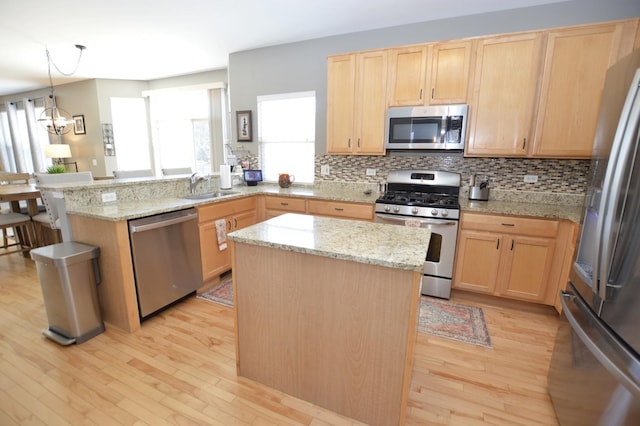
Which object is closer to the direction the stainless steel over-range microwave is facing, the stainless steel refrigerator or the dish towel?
the stainless steel refrigerator

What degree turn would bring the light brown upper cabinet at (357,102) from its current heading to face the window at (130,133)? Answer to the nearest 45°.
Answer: approximately 135° to its right

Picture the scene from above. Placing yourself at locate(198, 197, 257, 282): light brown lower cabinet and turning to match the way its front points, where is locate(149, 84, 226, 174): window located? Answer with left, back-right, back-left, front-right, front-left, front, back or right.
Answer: back-left

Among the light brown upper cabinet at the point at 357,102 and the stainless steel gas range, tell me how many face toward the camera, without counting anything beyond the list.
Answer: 2

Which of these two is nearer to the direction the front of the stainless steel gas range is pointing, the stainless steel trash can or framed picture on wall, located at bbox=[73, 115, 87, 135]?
the stainless steel trash can
